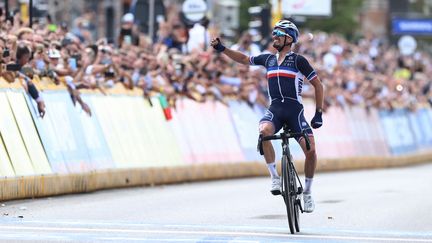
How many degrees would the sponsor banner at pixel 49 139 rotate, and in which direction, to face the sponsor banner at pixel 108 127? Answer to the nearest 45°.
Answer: approximately 90° to its left

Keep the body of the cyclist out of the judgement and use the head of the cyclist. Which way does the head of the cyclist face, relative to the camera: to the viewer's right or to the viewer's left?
to the viewer's left

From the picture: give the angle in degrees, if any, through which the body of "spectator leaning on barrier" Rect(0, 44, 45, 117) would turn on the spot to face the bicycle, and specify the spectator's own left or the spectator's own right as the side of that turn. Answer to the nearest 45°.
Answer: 0° — they already face it

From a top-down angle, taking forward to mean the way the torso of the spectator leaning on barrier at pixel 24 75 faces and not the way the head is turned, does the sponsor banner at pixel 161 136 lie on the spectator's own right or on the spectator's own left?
on the spectator's own left

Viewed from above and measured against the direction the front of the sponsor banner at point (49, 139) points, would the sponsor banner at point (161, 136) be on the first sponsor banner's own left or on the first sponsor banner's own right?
on the first sponsor banner's own left

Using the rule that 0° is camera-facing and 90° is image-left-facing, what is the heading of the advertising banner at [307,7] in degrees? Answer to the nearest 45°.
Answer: approximately 0°

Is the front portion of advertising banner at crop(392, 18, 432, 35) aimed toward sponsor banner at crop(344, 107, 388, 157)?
yes
